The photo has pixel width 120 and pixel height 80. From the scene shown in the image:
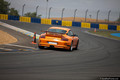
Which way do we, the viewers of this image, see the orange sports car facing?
facing away from the viewer and to the right of the viewer
